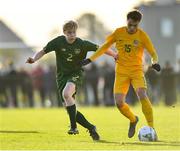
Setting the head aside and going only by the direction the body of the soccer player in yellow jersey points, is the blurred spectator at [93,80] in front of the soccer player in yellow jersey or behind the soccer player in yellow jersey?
behind

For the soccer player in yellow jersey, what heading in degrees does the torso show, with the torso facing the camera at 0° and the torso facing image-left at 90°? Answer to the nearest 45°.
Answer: approximately 0°

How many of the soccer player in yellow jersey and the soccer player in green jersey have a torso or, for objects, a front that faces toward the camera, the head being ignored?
2

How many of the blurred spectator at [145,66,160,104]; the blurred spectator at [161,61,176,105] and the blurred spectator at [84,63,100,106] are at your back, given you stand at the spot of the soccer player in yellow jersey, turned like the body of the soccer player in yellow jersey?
3

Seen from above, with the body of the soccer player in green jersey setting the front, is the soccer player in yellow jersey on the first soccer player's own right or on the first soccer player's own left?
on the first soccer player's own left

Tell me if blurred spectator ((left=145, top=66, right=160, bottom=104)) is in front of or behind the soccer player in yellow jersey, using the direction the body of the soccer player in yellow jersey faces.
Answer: behind

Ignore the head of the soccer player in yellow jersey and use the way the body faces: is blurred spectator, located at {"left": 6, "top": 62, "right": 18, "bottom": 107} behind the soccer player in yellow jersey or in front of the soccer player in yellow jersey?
behind

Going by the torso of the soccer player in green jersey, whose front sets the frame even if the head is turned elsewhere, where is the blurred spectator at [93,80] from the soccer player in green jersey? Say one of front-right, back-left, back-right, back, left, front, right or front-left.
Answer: back

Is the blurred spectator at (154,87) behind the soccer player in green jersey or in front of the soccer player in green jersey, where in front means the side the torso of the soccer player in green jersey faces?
behind

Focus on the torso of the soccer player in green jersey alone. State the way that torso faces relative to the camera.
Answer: toward the camera
